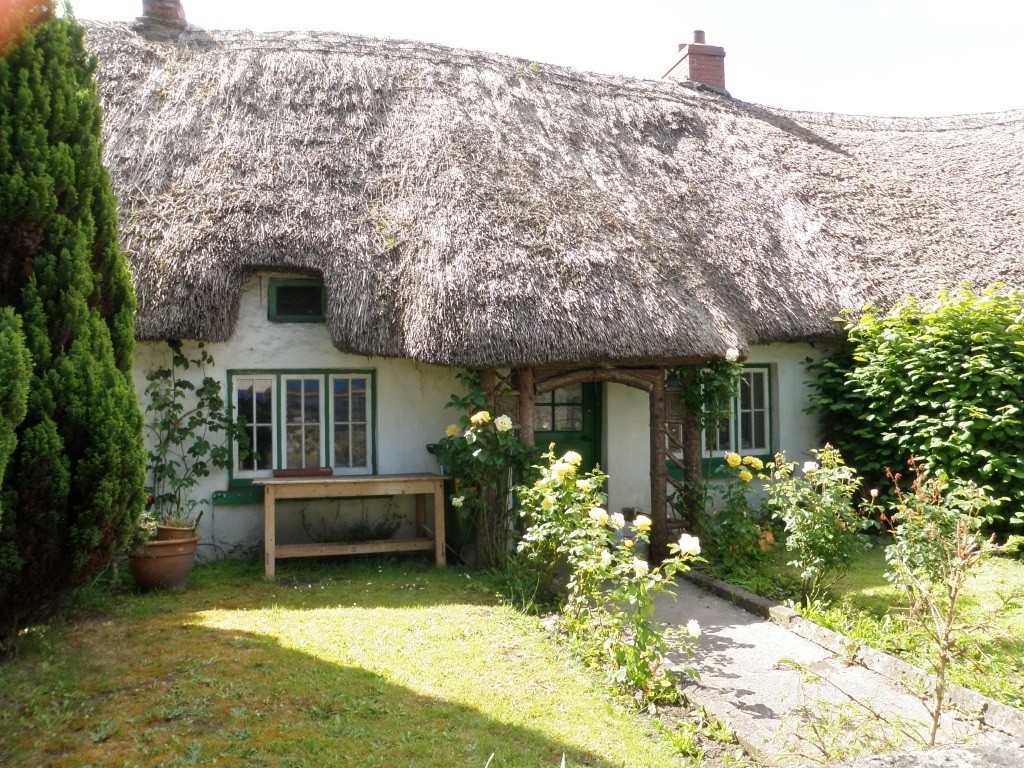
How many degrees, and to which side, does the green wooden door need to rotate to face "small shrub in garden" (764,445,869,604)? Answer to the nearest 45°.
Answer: approximately 45° to its left

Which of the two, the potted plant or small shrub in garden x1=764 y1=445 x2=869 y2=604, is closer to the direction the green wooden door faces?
the small shrub in garden

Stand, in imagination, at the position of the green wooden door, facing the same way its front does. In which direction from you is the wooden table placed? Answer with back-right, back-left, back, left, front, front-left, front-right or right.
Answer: front-right

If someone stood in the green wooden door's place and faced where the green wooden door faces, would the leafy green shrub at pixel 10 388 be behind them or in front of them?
in front

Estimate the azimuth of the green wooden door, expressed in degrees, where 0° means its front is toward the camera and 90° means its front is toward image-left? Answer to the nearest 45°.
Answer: approximately 0°

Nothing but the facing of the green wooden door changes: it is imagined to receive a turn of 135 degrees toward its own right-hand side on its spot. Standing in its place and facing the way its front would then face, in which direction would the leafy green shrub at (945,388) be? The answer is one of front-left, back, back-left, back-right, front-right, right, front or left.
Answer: back-right

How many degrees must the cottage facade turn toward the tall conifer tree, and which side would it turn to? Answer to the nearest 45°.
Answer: approximately 45° to its right

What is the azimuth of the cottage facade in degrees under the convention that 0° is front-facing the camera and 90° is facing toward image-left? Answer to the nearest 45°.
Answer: approximately 0°
